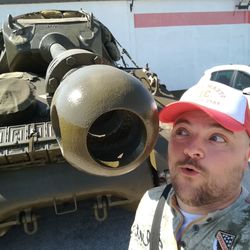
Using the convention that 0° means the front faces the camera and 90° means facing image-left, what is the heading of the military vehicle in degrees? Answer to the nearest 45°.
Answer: approximately 0°
